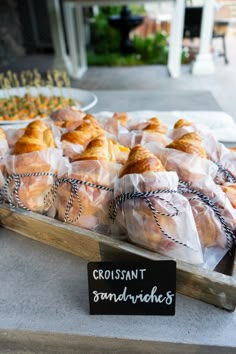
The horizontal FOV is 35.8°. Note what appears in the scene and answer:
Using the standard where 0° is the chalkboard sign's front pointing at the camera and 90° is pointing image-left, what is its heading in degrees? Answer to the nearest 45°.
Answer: approximately 0°

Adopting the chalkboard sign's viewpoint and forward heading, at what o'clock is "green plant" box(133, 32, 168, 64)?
The green plant is roughly at 6 o'clock from the chalkboard sign.

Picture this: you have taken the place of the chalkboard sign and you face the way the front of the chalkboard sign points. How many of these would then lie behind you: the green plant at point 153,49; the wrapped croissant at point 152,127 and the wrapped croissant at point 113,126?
3

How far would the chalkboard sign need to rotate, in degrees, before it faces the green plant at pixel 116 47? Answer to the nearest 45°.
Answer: approximately 180°

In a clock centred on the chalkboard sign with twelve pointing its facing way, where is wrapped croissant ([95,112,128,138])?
The wrapped croissant is roughly at 6 o'clock from the chalkboard sign.
